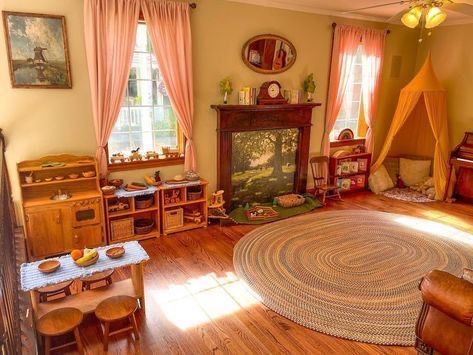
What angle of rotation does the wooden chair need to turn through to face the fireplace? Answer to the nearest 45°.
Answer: approximately 90° to its right

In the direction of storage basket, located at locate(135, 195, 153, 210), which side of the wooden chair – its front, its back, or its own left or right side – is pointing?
right

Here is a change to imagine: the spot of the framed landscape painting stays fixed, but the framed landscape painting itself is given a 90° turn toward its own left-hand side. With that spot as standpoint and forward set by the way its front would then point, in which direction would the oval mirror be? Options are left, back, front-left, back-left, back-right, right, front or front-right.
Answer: front

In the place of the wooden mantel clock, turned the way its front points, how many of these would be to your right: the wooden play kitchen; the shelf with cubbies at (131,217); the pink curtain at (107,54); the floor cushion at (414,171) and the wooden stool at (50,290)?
4

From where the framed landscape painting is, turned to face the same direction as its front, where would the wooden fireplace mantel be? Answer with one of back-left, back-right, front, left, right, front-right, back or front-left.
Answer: left

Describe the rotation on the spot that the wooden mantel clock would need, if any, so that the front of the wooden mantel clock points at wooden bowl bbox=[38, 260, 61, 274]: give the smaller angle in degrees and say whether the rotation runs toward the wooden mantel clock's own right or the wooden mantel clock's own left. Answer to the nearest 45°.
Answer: approximately 90° to the wooden mantel clock's own right

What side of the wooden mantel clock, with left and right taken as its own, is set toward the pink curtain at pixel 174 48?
right

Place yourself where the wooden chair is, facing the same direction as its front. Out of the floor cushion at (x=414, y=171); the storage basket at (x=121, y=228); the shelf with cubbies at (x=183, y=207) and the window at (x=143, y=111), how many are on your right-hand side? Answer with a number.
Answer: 3
